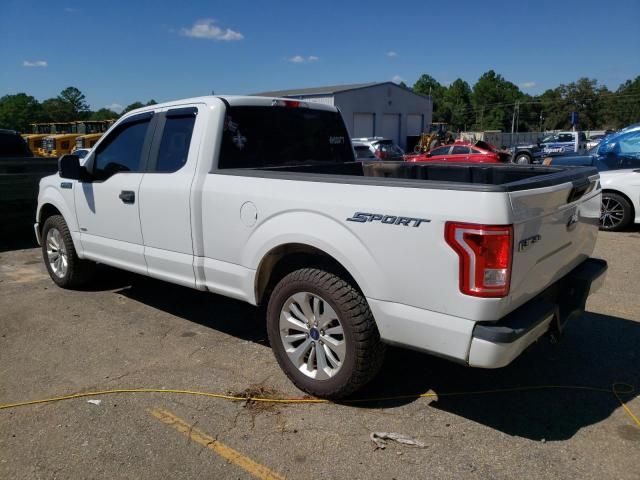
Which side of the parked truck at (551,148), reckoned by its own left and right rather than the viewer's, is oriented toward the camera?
left

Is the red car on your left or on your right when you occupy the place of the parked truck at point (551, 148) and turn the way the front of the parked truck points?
on your left

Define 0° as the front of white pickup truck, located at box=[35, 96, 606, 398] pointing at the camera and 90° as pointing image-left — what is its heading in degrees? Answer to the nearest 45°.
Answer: approximately 135°

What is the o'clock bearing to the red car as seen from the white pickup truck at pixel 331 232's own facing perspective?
The red car is roughly at 2 o'clock from the white pickup truck.

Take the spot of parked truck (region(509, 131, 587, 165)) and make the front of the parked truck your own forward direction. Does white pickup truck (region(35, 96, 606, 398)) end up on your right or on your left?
on your left

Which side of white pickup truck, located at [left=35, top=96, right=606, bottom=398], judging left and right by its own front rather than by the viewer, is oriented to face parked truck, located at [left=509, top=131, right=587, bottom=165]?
right
